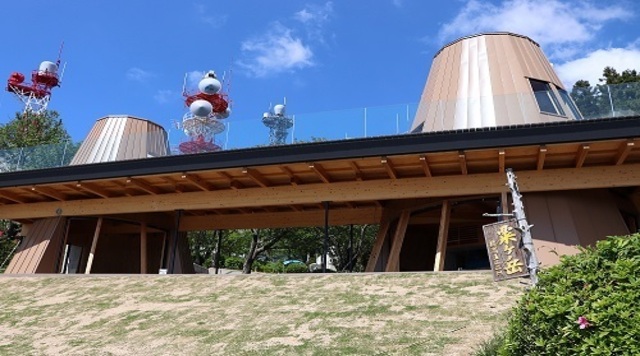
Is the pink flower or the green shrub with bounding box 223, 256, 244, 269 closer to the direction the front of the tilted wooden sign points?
the pink flower

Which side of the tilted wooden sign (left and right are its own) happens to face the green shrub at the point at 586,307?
front

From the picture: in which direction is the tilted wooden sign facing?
toward the camera

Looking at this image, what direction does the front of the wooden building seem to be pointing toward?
toward the camera

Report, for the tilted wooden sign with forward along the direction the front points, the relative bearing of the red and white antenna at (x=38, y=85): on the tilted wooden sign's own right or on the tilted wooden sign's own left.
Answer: on the tilted wooden sign's own right

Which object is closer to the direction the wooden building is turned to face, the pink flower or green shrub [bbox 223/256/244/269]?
the pink flower

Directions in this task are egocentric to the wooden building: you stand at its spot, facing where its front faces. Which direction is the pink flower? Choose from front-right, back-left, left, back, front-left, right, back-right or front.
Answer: front

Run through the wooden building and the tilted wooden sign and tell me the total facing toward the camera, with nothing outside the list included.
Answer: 2

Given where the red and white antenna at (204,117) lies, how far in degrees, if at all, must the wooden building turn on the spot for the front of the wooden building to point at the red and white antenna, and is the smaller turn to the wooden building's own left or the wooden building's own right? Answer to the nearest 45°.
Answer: approximately 135° to the wooden building's own right

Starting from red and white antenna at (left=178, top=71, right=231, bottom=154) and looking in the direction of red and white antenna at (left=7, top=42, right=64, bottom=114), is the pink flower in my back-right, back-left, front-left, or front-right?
back-left

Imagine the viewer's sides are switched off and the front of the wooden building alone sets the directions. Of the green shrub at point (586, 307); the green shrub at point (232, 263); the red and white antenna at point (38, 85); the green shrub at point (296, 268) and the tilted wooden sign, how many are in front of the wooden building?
2

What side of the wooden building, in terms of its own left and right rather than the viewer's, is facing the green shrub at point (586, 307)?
front

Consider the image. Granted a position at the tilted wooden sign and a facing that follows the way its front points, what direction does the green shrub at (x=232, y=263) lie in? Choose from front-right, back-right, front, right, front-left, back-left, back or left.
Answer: back-right

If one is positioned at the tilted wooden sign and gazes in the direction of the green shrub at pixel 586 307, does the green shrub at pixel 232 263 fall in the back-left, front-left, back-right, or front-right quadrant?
back-right

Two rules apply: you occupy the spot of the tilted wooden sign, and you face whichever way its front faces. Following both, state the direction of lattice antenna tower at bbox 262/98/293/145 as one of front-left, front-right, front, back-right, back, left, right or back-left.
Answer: back-right
